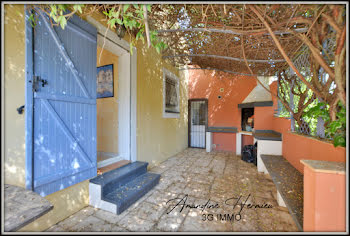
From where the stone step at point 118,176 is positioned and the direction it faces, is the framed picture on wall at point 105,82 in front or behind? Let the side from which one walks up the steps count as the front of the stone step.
behind

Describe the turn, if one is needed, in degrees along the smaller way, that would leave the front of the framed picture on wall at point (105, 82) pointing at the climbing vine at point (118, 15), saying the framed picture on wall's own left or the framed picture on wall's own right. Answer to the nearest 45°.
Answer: approximately 45° to the framed picture on wall's own left

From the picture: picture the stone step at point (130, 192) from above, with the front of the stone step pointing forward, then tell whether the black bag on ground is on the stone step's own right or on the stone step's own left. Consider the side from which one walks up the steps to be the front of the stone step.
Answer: on the stone step's own left

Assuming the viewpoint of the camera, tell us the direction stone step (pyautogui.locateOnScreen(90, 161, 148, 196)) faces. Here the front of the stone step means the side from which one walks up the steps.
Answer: facing the viewer and to the right of the viewer

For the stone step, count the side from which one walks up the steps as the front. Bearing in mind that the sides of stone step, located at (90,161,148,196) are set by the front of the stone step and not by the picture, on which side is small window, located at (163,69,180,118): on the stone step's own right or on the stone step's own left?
on the stone step's own left

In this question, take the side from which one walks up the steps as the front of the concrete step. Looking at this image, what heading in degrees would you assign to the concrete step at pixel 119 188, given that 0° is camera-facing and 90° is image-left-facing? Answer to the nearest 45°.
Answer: approximately 315°

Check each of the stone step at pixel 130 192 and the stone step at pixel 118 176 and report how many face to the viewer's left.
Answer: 0

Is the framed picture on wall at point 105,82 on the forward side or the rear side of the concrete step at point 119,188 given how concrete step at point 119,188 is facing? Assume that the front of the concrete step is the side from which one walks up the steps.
on the rear side
